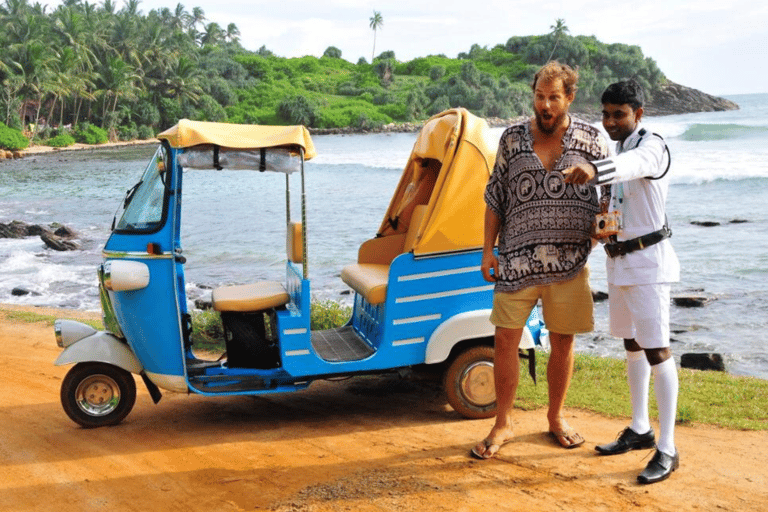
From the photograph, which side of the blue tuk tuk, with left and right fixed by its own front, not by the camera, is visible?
left

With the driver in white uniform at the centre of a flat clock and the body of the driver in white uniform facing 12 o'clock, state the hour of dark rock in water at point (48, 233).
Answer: The dark rock in water is roughly at 3 o'clock from the driver in white uniform.

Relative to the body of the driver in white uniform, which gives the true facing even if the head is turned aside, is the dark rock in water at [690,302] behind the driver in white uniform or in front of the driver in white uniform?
behind

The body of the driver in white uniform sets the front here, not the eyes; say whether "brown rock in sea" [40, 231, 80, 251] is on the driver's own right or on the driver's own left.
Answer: on the driver's own right

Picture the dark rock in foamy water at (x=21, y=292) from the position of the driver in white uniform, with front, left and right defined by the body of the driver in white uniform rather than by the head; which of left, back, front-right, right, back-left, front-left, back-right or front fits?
right

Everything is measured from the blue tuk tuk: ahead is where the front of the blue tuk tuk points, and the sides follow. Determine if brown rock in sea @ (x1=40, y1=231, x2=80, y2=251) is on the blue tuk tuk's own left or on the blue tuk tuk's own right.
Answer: on the blue tuk tuk's own right

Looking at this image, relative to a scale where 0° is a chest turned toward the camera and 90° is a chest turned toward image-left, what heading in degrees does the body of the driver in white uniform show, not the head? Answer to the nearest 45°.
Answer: approximately 45°

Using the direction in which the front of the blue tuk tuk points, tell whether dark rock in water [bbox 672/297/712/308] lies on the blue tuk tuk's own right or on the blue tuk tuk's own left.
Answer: on the blue tuk tuk's own right

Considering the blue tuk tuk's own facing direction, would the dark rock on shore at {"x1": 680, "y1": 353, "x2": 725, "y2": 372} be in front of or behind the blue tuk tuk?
behind

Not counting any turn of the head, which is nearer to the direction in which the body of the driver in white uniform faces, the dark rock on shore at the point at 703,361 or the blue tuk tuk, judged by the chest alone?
the blue tuk tuk
